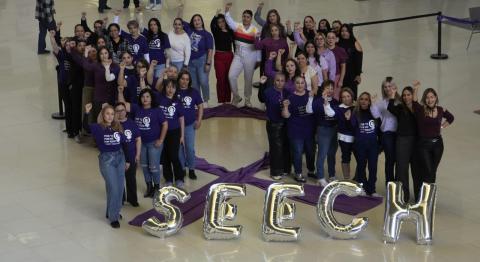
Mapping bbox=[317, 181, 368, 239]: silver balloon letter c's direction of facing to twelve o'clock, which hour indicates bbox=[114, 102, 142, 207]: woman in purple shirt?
The woman in purple shirt is roughly at 3 o'clock from the silver balloon letter c.

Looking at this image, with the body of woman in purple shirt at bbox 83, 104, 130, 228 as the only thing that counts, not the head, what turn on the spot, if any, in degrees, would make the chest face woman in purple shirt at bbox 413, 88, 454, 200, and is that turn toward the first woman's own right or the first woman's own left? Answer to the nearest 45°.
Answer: approximately 90° to the first woman's own left

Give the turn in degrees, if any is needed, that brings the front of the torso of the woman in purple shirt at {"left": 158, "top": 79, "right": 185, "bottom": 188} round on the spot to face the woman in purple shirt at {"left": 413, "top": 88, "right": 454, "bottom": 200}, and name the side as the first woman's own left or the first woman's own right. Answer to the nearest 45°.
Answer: approximately 90° to the first woman's own left

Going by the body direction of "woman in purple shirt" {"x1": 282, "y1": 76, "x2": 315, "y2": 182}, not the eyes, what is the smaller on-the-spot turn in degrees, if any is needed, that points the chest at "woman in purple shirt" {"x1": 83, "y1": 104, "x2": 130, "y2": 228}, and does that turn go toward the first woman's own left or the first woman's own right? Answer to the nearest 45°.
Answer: approximately 45° to the first woman's own right

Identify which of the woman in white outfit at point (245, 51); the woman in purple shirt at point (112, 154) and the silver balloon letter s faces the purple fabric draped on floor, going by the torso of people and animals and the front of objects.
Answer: the woman in white outfit

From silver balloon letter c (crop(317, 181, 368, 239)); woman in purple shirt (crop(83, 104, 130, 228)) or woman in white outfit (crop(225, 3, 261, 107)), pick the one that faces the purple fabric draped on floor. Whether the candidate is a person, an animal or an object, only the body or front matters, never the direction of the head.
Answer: the woman in white outfit
